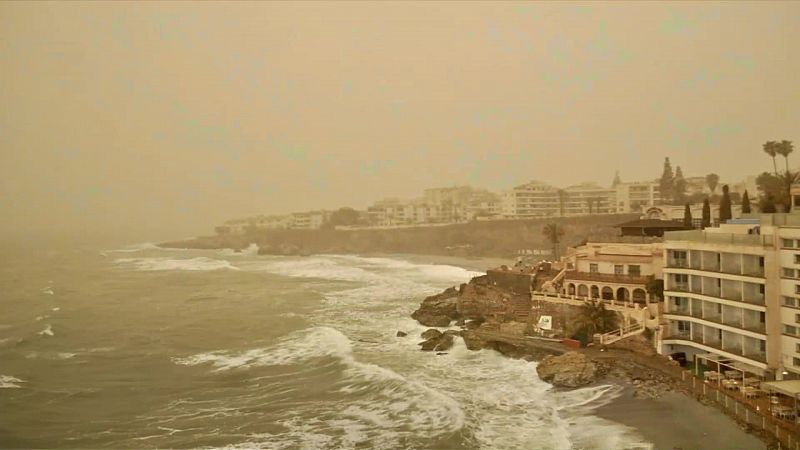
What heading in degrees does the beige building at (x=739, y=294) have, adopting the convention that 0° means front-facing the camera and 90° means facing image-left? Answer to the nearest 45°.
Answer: approximately 45°

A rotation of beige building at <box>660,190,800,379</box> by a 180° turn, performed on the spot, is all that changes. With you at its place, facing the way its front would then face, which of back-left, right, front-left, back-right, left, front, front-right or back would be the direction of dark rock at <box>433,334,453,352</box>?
back-left

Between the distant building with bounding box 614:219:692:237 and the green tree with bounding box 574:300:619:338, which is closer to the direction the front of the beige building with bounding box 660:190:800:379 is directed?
the green tree

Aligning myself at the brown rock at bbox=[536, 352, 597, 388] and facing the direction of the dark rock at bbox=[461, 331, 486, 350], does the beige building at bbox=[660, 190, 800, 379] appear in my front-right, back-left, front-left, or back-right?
back-right

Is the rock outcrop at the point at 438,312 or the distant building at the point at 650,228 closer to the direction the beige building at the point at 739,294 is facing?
the rock outcrop

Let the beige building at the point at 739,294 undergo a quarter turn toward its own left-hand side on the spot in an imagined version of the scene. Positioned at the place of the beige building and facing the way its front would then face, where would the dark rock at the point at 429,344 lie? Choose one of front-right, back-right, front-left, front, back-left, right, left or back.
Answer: back-right

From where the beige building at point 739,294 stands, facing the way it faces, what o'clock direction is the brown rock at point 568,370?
The brown rock is roughly at 1 o'clock from the beige building.

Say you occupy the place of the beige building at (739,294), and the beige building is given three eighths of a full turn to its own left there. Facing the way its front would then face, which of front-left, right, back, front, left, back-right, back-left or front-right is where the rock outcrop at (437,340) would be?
back
